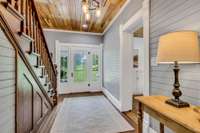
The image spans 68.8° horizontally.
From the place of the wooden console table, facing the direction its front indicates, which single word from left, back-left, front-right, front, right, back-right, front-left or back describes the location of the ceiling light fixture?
right

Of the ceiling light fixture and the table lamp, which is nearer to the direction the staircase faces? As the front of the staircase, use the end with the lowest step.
the ceiling light fixture

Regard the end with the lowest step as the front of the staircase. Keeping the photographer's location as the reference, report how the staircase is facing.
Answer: facing away from the viewer and to the right of the viewer

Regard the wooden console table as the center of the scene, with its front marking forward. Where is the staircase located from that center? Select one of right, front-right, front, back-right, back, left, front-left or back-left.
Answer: front-right

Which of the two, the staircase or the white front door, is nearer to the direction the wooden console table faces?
the staircase

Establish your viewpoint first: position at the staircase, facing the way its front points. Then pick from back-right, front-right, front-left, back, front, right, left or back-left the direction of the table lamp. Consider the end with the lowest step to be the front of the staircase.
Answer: right

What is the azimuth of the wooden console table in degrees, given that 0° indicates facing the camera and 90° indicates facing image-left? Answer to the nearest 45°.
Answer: approximately 45°

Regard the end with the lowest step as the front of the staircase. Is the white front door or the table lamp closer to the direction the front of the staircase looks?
the white front door

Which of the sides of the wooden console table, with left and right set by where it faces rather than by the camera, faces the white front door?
right

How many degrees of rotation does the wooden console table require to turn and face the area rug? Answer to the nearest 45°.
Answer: approximately 90° to its right

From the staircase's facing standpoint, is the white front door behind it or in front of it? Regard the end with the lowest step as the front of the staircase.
in front

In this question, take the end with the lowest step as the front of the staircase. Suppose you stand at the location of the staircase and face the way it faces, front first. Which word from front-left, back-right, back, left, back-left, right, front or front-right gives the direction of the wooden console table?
right
